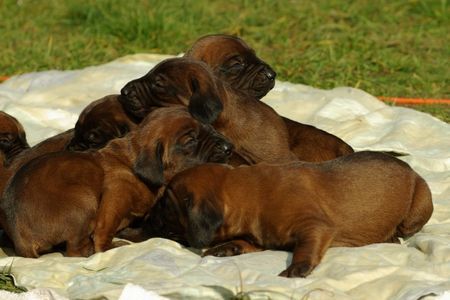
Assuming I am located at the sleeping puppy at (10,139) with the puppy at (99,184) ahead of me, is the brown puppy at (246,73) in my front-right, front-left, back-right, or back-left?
front-left

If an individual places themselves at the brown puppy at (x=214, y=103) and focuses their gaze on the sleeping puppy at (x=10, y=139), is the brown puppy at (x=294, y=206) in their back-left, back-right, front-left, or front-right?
back-left

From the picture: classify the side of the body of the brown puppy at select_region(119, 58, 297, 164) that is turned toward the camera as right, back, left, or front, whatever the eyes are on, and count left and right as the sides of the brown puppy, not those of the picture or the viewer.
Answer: left

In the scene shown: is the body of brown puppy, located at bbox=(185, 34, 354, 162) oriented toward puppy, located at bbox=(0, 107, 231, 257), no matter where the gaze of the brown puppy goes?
no

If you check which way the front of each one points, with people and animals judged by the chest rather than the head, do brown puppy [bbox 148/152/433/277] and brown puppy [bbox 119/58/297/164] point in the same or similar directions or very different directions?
same or similar directions

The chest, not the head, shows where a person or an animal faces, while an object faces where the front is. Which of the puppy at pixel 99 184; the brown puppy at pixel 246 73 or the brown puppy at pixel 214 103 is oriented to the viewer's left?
the brown puppy at pixel 214 103

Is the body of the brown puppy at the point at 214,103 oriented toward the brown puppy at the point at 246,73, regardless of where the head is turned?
no

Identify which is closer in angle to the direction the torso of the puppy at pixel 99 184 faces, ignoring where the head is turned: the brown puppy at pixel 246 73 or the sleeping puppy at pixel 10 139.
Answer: the brown puppy

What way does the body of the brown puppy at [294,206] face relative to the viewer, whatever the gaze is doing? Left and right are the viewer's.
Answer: facing to the left of the viewer

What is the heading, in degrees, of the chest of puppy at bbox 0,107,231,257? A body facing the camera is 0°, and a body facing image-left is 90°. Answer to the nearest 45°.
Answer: approximately 270°
